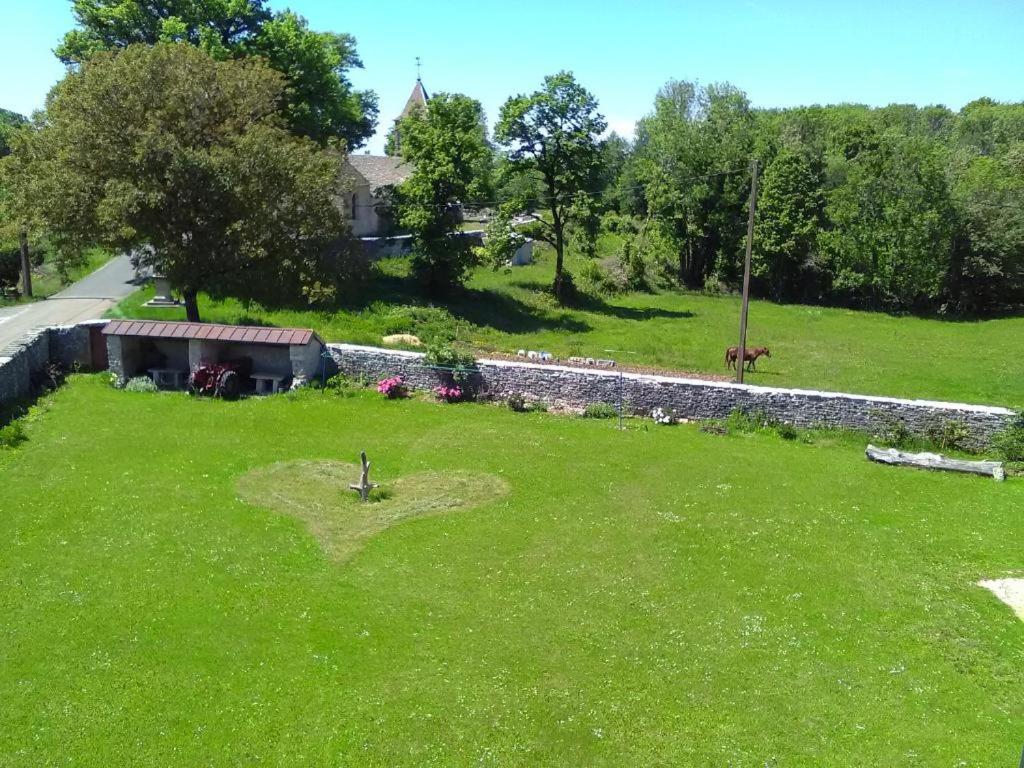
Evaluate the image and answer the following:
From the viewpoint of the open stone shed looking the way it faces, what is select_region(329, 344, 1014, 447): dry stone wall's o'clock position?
The dry stone wall is roughly at 10 o'clock from the open stone shed.

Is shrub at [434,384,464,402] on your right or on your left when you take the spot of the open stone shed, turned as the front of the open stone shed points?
on your left

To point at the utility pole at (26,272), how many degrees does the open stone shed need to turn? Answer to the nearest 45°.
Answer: approximately 135° to its right

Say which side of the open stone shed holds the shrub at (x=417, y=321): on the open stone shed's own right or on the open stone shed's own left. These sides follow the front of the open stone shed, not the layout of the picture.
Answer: on the open stone shed's own left

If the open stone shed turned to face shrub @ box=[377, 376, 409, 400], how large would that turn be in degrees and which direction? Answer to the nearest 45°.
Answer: approximately 45° to its left

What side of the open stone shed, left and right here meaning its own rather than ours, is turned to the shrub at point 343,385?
left

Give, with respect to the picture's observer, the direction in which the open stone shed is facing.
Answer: facing the viewer

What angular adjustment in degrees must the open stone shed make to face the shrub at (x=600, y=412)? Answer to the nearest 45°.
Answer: approximately 45° to its left

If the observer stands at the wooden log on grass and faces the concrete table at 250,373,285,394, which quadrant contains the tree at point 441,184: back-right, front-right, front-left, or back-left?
front-right

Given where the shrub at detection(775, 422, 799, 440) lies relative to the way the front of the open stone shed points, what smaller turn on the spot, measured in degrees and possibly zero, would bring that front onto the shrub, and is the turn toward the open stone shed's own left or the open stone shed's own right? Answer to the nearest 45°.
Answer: approximately 45° to the open stone shed's own left

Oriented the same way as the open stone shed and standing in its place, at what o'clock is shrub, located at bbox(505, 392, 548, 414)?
The shrub is roughly at 10 o'clock from the open stone shed.

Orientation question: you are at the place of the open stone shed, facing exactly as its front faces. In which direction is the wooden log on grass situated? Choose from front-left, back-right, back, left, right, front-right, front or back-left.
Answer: front-left

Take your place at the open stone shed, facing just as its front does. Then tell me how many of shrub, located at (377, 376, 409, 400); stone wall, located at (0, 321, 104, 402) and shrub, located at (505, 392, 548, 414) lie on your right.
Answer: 1

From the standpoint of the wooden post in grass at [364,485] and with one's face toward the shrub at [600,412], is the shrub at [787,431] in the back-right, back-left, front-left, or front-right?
front-right

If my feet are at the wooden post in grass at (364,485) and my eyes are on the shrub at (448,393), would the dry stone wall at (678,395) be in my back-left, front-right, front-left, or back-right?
front-right

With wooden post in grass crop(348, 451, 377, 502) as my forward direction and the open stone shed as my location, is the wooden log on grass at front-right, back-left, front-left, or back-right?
front-left

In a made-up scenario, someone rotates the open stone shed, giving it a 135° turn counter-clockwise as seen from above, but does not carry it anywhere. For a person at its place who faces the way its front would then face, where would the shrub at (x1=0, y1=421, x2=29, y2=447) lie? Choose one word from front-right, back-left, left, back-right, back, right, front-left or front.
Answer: back

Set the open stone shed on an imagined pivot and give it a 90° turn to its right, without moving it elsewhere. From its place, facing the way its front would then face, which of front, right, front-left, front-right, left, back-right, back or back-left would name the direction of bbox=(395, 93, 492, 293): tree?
back-right
